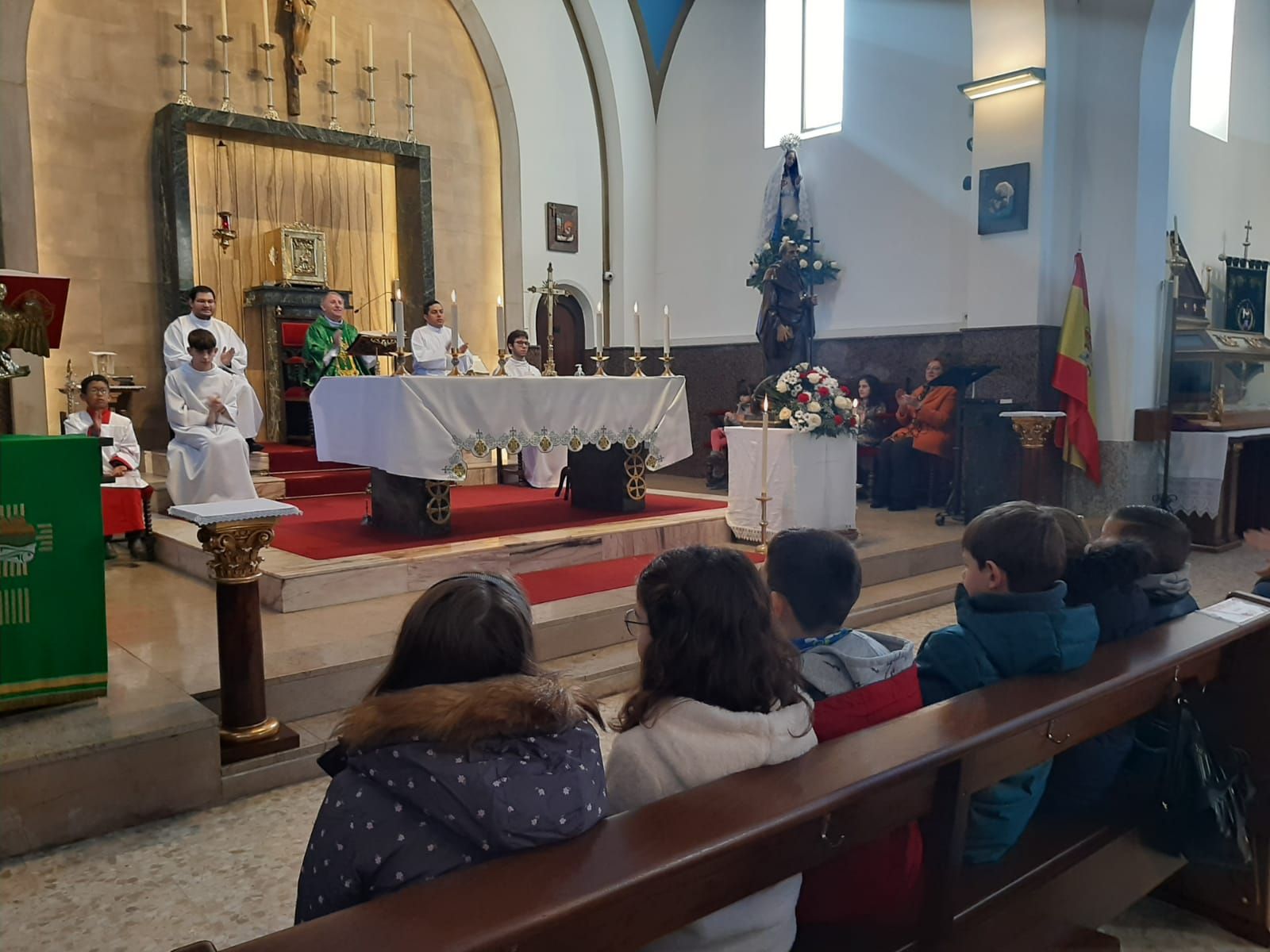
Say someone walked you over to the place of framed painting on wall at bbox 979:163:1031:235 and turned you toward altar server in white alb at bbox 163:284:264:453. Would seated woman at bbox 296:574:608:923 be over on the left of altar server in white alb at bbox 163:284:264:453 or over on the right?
left

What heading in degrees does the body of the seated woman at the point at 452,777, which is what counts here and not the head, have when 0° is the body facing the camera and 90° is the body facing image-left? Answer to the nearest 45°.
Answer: approximately 180°

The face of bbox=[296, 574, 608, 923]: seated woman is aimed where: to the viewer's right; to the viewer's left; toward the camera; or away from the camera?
away from the camera

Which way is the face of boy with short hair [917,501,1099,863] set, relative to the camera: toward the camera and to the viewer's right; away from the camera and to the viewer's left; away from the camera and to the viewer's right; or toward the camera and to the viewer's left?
away from the camera and to the viewer's left

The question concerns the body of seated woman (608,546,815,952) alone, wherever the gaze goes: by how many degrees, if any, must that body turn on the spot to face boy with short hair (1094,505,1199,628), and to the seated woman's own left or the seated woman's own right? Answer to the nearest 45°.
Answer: approximately 90° to the seated woman's own right

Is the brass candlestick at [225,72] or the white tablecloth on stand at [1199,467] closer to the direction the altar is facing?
the white tablecloth on stand

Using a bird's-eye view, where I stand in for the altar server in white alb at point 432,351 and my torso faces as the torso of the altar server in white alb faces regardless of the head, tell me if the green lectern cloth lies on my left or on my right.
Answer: on my right

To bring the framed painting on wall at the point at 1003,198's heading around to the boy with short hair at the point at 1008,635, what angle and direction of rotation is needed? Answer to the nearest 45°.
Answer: approximately 45° to its left

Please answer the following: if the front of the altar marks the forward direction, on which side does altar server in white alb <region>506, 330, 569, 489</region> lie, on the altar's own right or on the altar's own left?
on the altar's own left

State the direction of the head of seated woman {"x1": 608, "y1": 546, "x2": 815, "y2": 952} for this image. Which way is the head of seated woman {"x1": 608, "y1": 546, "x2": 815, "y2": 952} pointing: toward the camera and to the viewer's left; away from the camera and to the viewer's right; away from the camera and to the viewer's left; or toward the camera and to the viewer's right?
away from the camera and to the viewer's left

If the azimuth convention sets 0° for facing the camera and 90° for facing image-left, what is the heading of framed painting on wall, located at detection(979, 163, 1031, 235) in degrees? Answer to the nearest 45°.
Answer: approximately 45°
